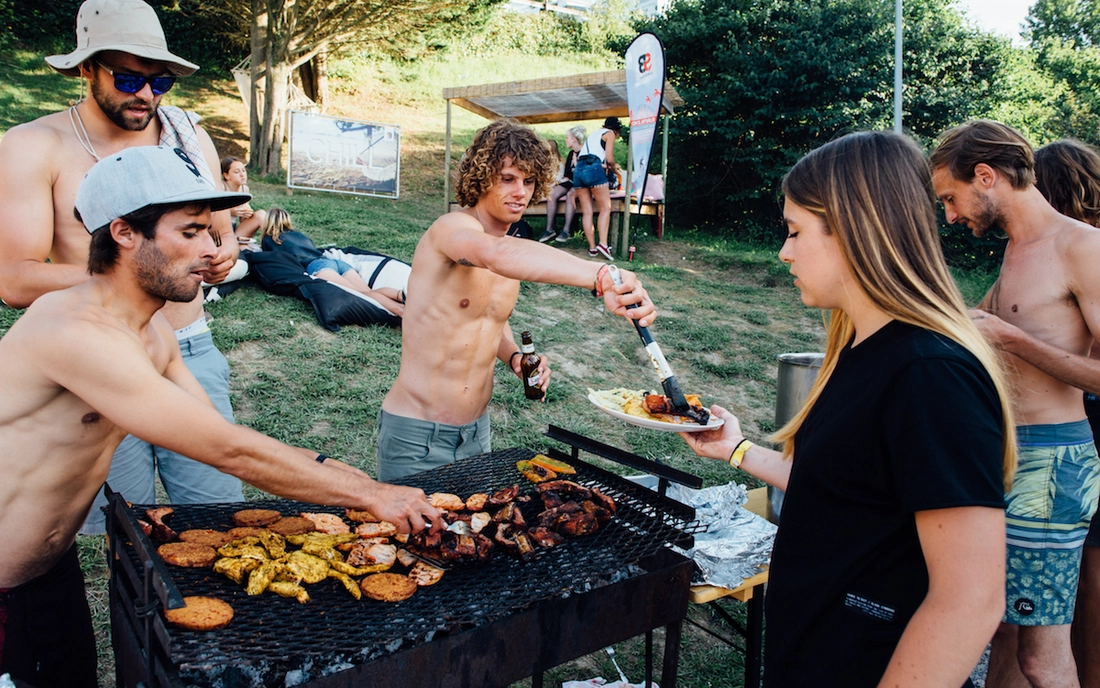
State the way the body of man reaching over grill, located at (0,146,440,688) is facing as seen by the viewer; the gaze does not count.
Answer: to the viewer's right

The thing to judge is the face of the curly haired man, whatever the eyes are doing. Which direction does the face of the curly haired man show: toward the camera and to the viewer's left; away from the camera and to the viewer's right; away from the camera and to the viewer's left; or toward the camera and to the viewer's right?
toward the camera and to the viewer's right

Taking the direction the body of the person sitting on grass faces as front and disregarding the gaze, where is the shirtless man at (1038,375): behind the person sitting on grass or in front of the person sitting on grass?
in front

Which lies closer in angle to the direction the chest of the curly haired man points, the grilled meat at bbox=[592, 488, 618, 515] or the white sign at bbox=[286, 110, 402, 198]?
the grilled meat

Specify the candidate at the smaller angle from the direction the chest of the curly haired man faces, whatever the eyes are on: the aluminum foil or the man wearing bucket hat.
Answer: the aluminum foil

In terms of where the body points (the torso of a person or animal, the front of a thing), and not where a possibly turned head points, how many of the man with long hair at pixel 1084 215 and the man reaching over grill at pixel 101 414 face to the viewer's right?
1

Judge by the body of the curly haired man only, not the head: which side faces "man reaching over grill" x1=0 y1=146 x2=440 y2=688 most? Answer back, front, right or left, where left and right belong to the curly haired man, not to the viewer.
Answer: right

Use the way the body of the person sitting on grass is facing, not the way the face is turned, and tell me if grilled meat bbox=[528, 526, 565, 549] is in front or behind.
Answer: in front

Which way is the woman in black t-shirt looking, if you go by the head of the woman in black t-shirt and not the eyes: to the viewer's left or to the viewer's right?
to the viewer's left

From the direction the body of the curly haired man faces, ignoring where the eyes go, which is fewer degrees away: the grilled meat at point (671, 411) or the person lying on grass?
the grilled meat

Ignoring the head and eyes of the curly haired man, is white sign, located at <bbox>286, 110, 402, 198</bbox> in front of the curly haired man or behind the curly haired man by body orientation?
behind

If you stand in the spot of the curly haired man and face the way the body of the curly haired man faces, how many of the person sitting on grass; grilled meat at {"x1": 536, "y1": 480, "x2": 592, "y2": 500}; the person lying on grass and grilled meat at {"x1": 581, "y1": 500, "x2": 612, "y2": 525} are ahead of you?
2
